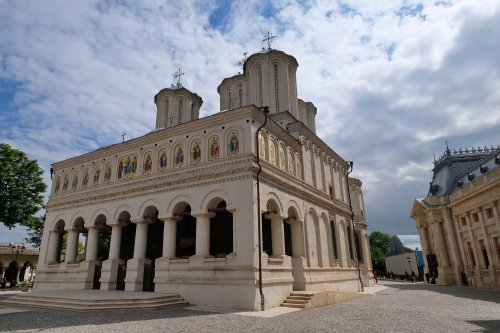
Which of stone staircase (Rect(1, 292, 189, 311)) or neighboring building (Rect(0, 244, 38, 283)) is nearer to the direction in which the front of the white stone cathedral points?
the stone staircase

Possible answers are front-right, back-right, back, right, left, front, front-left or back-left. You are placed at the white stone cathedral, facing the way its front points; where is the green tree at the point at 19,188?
right

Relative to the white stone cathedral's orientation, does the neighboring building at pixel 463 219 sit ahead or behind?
behind

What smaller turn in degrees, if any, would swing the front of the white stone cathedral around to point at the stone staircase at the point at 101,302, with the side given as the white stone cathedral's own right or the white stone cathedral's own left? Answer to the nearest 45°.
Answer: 0° — it already faces it

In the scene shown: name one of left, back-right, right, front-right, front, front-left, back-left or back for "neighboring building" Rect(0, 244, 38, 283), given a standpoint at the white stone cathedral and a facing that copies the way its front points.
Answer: right

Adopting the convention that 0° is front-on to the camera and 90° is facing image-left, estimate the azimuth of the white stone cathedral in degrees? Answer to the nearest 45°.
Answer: approximately 45°

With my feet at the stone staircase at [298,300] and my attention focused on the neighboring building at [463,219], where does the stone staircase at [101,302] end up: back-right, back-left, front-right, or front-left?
back-left

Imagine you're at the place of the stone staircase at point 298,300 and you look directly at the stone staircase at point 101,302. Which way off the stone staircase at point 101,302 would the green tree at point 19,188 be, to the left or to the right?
right

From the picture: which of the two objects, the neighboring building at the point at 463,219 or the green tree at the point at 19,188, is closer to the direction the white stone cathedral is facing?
the green tree
